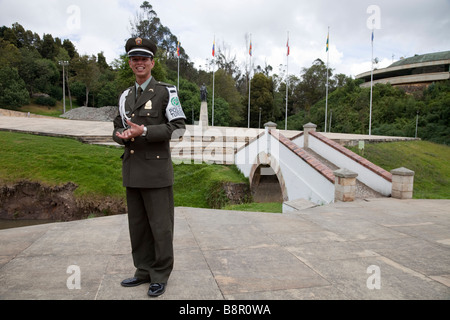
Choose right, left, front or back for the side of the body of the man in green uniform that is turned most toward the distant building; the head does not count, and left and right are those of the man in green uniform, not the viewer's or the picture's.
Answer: back

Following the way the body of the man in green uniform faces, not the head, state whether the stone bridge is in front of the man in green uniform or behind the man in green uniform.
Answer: behind

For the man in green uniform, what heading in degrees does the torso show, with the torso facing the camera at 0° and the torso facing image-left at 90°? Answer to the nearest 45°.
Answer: approximately 45°

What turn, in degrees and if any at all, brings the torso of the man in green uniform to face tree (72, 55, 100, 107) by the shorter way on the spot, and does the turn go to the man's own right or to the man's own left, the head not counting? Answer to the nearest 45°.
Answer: approximately 135° to the man's own right

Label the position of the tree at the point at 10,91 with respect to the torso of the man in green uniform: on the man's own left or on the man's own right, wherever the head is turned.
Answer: on the man's own right
